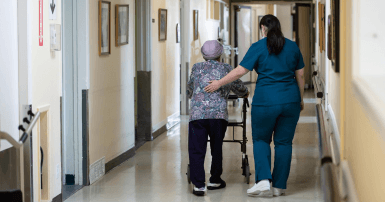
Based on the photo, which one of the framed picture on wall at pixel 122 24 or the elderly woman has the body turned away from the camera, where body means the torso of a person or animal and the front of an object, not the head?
the elderly woman

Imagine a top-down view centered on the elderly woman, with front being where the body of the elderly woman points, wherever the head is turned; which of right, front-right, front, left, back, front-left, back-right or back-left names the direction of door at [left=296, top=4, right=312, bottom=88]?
front

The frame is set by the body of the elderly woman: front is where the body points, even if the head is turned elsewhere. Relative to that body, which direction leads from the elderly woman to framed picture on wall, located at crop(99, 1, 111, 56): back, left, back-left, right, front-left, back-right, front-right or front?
front-left

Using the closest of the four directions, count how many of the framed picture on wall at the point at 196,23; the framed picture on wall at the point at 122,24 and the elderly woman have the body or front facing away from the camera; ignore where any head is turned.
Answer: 1

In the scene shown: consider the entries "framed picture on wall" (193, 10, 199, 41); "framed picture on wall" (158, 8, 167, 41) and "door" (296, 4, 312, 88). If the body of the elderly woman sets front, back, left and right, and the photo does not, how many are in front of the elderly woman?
3

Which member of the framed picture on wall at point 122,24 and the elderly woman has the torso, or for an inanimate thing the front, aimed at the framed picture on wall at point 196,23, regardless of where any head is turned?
the elderly woman

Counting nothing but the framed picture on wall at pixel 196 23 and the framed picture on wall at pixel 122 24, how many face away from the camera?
0

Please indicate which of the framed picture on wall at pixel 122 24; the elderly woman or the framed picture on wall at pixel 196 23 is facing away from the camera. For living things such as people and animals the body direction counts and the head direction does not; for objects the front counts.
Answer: the elderly woman

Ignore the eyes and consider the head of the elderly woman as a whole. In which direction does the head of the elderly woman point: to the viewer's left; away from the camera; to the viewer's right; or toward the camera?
away from the camera

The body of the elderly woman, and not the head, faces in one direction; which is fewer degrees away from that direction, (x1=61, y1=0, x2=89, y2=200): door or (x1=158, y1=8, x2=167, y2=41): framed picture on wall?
the framed picture on wall

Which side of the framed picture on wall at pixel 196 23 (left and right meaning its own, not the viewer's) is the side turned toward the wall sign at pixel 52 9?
right

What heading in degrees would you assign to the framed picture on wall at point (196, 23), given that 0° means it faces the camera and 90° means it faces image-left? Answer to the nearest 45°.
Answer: approximately 270°

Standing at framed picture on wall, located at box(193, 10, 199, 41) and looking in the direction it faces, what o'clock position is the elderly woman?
The elderly woman is roughly at 3 o'clock from the framed picture on wall.

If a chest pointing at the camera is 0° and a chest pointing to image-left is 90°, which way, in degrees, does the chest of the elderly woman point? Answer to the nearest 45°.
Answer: approximately 180°
